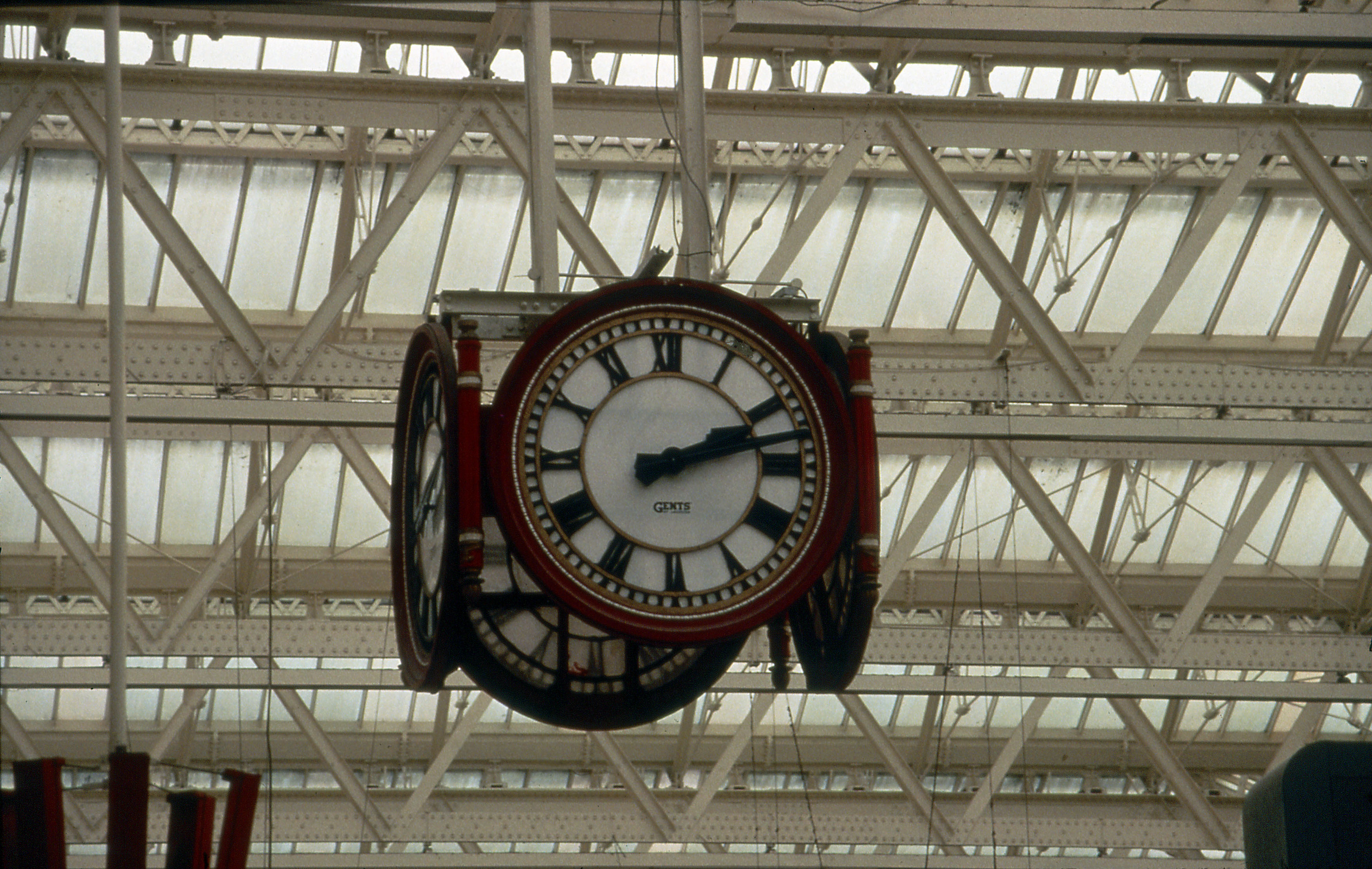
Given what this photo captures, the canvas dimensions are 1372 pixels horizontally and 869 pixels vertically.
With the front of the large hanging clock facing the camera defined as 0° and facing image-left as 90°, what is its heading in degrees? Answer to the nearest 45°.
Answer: approximately 0°

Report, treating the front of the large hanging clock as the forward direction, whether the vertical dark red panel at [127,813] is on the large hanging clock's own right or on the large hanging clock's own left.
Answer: on the large hanging clock's own right
